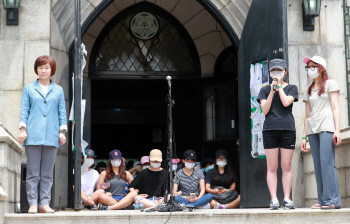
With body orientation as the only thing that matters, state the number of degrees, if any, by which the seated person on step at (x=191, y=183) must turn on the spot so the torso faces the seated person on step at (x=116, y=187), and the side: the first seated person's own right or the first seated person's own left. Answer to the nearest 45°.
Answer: approximately 90° to the first seated person's own right

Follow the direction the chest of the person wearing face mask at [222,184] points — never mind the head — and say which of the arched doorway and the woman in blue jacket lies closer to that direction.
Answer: the woman in blue jacket

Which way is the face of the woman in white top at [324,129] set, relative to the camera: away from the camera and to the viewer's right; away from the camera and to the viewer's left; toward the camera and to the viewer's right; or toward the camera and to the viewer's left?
toward the camera and to the viewer's left

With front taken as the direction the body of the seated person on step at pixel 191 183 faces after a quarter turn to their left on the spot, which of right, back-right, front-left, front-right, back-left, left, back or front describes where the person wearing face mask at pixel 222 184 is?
front-left

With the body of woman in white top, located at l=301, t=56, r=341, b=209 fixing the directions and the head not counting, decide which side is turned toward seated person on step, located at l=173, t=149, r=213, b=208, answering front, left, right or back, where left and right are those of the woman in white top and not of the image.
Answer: right

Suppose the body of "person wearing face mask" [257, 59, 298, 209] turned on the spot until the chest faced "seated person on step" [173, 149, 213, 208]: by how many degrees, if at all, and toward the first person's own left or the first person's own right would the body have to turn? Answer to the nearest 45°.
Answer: approximately 135° to the first person's own right

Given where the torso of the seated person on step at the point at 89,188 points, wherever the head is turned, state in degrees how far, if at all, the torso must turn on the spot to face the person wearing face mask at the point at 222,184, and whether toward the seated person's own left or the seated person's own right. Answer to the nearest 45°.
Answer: approximately 90° to the seated person's own left

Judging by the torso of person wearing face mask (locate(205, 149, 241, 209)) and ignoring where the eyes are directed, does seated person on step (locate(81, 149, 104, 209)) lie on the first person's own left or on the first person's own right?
on the first person's own right

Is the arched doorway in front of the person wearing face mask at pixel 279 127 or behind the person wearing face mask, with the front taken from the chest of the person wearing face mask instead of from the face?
behind

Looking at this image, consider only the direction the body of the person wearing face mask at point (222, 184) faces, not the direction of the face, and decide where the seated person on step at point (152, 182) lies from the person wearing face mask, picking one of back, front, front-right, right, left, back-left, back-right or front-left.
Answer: front-right

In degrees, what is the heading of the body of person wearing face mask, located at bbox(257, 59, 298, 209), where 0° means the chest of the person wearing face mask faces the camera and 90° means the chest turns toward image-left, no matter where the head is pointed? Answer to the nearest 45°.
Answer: approximately 0°
